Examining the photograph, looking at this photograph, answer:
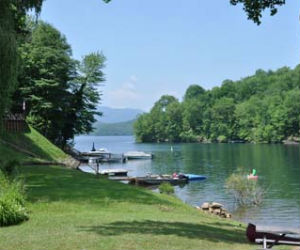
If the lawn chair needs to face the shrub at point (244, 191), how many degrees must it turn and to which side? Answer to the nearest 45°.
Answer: approximately 90° to its left

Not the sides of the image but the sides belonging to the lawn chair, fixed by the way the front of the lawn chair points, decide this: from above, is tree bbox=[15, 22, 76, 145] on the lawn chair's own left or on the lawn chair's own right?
on the lawn chair's own left

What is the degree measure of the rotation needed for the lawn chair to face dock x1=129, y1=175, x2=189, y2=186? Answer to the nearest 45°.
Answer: approximately 90° to its left
